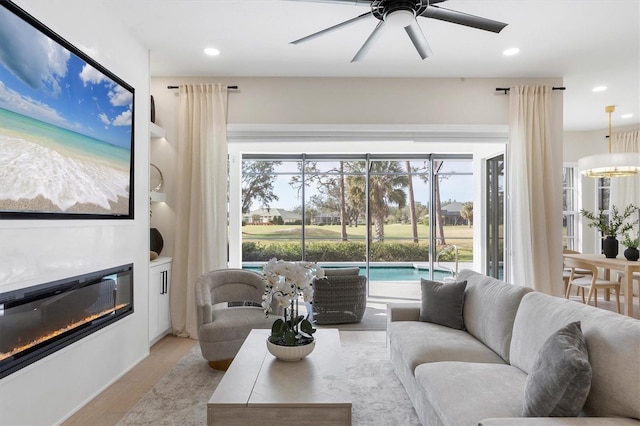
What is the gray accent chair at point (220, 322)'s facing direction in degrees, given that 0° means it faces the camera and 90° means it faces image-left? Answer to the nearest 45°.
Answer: approximately 315°

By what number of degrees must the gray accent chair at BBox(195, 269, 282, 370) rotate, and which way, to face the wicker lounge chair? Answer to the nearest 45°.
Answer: approximately 90° to its left

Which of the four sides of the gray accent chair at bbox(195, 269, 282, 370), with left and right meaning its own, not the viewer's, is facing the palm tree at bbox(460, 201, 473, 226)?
left

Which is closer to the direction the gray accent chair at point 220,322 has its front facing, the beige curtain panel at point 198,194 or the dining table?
the dining table

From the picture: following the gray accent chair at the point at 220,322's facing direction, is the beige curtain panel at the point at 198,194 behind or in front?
behind

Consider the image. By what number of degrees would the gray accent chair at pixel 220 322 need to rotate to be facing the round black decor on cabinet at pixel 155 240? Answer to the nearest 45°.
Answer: approximately 180°

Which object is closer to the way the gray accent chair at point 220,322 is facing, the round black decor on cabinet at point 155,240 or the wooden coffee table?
the wooden coffee table

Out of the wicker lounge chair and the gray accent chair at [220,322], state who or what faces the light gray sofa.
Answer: the gray accent chair
